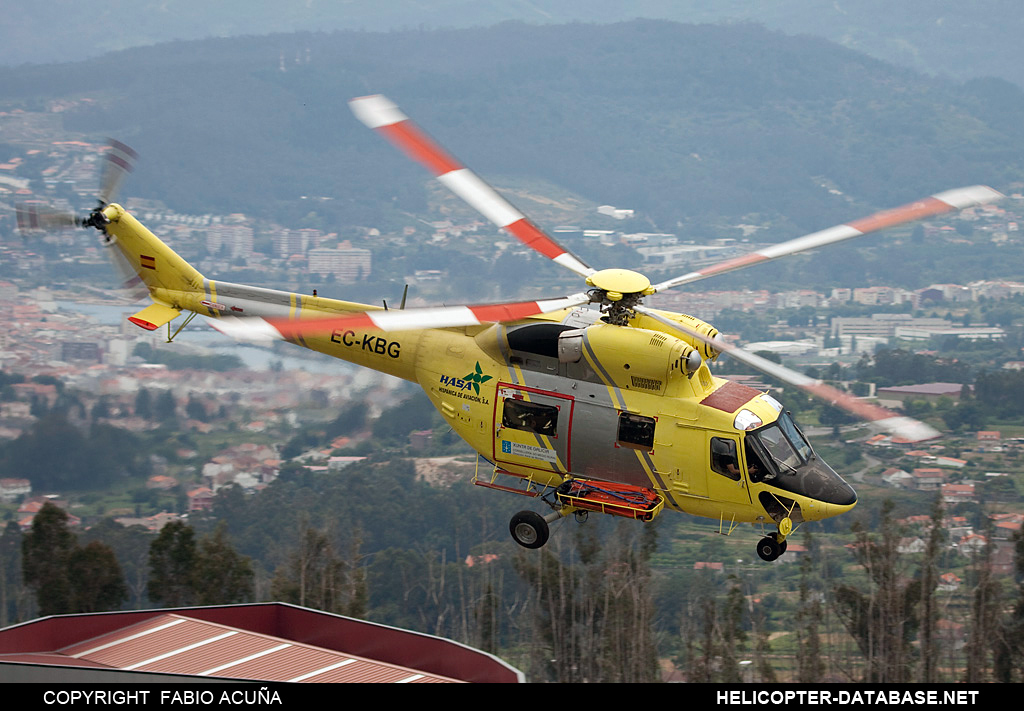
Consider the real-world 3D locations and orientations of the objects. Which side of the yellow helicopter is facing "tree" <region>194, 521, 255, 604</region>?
back

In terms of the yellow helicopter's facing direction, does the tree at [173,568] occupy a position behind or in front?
behind

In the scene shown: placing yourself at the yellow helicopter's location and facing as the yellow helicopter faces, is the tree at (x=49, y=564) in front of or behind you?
behind

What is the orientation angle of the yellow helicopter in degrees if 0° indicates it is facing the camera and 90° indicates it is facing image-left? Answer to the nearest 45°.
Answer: approximately 315°

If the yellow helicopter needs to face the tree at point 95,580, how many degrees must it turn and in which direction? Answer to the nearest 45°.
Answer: approximately 180°
